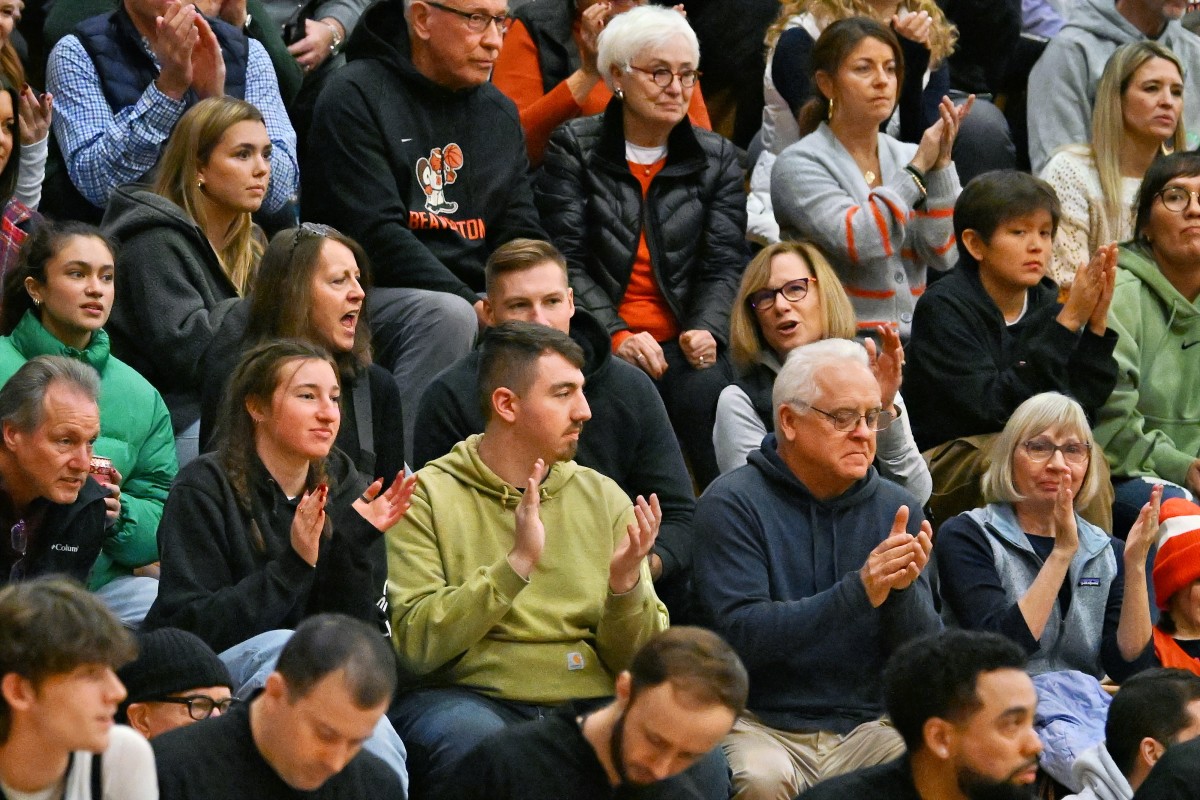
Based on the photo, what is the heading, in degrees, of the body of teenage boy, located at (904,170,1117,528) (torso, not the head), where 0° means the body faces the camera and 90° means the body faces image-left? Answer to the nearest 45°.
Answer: approximately 315°

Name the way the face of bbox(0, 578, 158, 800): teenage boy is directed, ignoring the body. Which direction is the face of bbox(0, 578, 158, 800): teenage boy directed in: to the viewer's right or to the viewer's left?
to the viewer's right

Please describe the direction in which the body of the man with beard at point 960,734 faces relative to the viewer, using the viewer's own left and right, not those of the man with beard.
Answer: facing to the right of the viewer

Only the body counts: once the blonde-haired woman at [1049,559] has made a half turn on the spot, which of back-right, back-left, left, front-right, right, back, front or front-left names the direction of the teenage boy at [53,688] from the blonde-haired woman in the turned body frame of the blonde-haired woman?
left

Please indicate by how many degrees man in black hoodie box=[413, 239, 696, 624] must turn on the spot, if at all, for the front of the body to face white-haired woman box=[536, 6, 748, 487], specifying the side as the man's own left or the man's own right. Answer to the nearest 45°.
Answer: approximately 180°

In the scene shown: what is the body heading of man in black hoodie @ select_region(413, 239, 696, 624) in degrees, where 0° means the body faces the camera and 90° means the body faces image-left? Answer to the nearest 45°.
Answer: approximately 0°

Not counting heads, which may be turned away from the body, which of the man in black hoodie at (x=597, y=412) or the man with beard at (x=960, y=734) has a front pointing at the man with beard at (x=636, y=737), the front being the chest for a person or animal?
the man in black hoodie

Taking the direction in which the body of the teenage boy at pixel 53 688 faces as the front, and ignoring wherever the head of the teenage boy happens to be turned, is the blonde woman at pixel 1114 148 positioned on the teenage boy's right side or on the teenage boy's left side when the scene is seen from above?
on the teenage boy's left side

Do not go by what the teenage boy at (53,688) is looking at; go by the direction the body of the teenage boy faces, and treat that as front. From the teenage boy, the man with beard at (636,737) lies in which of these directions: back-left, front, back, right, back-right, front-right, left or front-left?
front-left

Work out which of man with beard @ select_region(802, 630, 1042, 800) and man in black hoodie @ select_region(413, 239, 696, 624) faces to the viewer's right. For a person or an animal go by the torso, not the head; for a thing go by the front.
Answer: the man with beard

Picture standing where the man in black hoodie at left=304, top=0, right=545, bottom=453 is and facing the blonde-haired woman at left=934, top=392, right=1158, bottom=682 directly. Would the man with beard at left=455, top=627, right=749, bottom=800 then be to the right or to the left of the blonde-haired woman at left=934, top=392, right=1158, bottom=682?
right

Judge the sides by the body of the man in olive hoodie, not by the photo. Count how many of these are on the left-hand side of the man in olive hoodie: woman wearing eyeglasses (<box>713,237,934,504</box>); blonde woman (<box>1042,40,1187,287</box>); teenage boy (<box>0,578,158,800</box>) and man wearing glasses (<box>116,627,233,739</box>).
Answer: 2
